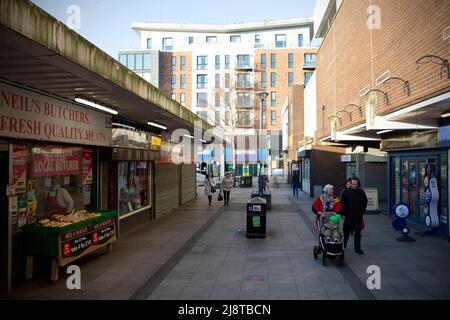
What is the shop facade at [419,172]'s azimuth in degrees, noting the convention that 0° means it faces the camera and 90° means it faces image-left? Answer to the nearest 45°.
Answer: approximately 45°

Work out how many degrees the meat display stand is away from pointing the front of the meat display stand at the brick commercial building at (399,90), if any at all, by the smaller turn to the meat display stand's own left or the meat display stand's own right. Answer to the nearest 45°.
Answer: approximately 45° to the meat display stand's own left

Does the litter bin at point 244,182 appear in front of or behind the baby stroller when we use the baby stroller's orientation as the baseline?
behind

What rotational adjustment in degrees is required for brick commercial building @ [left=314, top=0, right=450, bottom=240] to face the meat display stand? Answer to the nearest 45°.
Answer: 0° — it already faces it

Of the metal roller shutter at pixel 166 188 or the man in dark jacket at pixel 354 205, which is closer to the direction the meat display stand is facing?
the man in dark jacket

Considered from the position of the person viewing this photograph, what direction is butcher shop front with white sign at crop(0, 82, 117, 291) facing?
facing the viewer and to the right of the viewer

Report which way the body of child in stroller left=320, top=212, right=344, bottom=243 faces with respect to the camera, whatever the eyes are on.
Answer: toward the camera

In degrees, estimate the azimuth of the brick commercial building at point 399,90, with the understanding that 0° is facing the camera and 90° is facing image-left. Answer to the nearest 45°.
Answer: approximately 45°

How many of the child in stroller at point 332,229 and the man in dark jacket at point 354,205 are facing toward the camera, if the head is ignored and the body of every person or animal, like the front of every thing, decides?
2

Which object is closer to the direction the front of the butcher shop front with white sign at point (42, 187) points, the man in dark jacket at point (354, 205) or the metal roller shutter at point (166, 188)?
the man in dark jacket

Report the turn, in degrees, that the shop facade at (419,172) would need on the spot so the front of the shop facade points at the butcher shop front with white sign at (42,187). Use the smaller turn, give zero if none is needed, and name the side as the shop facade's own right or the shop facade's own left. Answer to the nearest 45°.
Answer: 0° — it already faces it

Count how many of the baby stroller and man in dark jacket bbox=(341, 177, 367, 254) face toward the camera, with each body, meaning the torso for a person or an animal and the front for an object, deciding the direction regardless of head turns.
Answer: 2

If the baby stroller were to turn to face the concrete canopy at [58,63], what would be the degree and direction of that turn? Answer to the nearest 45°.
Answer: approximately 45° to its right

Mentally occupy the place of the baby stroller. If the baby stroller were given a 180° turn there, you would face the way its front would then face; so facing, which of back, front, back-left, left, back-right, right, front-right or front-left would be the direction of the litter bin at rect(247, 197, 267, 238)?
front-left

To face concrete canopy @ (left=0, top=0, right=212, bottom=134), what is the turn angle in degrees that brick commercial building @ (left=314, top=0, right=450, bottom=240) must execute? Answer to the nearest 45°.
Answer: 0° — it already faces it

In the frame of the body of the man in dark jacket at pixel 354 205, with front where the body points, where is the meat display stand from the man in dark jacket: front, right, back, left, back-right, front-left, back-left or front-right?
front-right

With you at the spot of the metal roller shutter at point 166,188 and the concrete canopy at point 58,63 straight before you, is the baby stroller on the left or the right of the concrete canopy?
left

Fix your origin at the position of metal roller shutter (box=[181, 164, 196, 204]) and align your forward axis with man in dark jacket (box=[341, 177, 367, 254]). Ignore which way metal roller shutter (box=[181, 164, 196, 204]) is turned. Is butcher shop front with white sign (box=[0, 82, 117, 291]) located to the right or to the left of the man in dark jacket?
right

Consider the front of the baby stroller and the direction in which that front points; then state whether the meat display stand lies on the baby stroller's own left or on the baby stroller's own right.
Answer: on the baby stroller's own right

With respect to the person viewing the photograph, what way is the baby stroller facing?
facing the viewer
